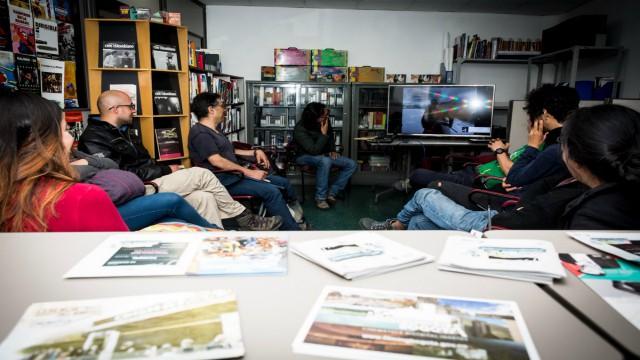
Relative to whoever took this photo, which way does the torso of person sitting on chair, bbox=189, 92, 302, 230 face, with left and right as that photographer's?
facing to the right of the viewer

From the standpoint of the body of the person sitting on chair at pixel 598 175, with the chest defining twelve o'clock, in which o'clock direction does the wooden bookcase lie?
The wooden bookcase is roughly at 11 o'clock from the person sitting on chair.

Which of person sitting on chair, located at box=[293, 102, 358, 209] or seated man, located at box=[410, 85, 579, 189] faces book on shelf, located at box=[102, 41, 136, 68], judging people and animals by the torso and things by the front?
the seated man

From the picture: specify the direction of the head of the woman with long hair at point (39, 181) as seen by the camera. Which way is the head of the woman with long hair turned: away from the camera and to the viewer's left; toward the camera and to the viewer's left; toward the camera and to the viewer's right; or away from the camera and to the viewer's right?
away from the camera and to the viewer's right

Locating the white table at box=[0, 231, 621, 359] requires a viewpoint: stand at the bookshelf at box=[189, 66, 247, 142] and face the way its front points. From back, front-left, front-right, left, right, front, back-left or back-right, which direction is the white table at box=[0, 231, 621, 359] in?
front-right

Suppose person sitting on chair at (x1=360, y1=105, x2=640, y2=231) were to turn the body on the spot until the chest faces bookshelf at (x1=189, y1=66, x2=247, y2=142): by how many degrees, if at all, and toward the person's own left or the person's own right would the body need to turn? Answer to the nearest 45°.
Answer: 0° — they already face it

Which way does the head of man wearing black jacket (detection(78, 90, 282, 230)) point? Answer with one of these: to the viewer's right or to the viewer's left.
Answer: to the viewer's right

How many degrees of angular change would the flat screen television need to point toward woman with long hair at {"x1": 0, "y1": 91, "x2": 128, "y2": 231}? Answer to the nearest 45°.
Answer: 0° — it already faces them

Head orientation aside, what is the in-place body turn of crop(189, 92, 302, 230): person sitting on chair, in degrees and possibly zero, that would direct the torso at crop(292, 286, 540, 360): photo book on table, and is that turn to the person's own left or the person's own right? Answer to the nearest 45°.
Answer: approximately 90° to the person's own right

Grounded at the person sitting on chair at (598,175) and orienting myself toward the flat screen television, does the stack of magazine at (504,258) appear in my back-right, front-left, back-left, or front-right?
back-left

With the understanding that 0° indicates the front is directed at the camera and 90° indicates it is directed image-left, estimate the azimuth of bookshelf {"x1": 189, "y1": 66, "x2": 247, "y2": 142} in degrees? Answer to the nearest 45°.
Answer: approximately 315°

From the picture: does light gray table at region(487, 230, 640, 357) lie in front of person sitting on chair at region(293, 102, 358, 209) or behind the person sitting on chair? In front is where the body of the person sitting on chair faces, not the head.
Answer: in front

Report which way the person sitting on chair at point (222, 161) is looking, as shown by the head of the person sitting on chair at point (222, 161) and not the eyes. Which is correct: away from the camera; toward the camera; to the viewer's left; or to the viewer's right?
to the viewer's right

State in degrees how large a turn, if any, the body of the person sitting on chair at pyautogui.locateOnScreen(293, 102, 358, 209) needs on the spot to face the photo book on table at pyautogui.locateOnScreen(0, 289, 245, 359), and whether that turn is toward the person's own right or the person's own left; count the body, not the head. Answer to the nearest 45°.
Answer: approximately 45° to the person's own right

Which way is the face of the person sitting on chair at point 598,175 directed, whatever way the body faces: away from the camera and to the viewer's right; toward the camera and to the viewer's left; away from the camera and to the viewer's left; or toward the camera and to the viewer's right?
away from the camera and to the viewer's left

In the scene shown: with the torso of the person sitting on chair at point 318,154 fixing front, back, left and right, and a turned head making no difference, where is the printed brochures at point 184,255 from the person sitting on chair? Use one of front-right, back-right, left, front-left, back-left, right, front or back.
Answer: front-right

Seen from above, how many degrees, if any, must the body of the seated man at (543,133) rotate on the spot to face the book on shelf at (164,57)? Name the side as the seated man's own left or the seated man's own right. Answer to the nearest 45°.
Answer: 0° — they already face it

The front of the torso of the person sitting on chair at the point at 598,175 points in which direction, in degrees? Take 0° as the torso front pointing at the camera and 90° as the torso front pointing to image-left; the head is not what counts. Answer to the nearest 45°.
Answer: approximately 135°

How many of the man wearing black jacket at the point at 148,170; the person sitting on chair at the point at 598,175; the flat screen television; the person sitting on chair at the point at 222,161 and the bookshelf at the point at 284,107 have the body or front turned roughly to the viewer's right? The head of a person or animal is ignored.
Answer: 2
